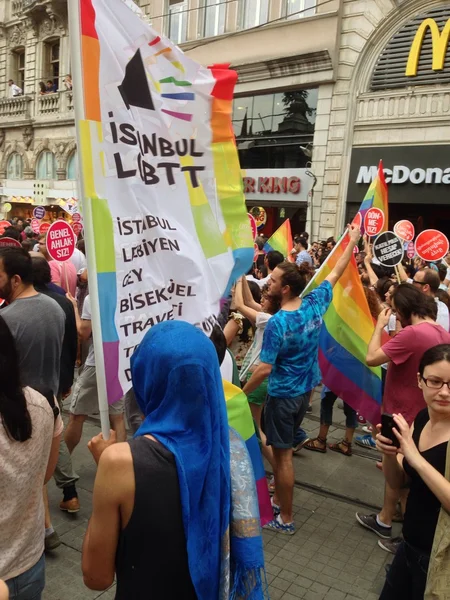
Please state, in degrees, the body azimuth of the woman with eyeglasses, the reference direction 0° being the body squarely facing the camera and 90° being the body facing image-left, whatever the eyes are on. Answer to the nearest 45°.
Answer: approximately 45°

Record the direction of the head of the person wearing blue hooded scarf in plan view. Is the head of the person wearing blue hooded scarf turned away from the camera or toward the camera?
away from the camera

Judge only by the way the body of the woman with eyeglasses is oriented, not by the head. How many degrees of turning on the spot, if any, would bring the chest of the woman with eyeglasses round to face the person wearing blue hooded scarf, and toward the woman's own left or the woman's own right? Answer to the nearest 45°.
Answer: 0° — they already face them
